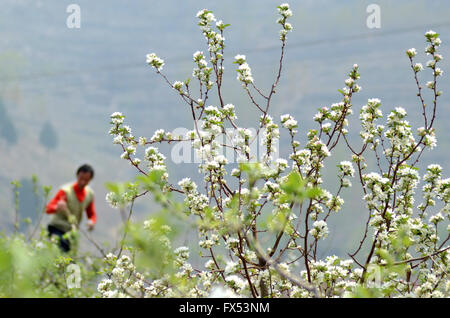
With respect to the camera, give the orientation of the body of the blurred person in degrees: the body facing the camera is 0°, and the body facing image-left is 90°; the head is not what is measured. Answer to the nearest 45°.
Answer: approximately 315°
